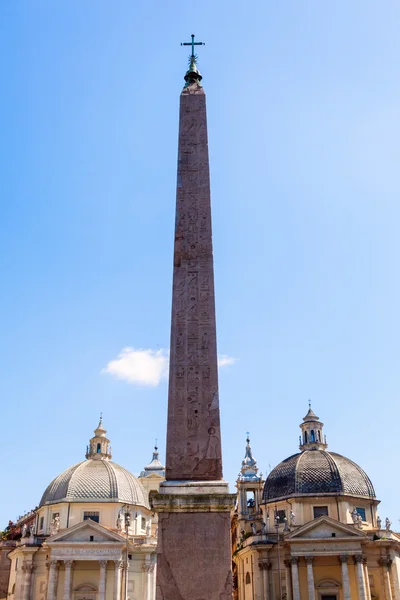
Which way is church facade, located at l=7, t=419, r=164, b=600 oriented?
toward the camera

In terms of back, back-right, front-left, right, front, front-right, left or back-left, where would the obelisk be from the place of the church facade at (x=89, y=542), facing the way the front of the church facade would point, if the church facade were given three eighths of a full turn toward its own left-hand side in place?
back-right
